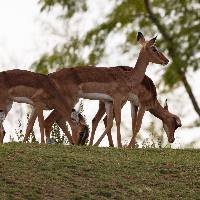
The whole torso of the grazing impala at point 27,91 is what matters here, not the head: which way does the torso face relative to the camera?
to the viewer's right

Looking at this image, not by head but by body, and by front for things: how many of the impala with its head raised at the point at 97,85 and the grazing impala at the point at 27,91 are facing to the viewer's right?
2

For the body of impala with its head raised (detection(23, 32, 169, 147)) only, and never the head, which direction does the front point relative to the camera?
to the viewer's right

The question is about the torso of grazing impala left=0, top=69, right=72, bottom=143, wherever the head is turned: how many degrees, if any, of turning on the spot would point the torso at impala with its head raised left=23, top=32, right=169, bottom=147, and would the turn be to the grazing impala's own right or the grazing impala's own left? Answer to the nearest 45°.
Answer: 0° — it already faces it

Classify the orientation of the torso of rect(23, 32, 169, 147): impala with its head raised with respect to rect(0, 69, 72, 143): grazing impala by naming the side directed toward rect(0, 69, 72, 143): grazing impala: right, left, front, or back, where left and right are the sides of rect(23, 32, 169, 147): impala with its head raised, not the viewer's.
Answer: back
